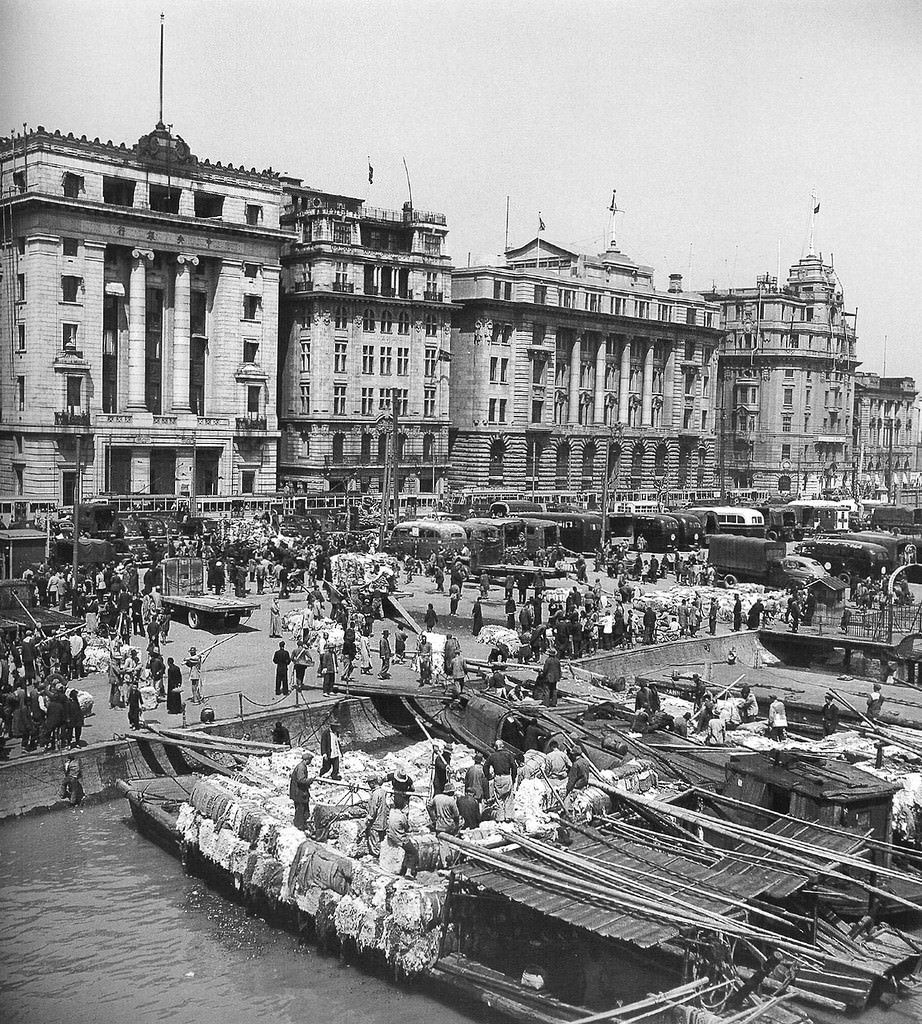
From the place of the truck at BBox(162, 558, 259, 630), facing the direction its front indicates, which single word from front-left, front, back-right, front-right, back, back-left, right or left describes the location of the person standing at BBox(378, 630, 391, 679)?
back

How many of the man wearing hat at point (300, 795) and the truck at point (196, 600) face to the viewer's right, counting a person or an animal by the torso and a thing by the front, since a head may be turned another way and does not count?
1

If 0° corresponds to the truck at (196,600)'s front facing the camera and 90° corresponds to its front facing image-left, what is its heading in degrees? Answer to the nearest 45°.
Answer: approximately 135°

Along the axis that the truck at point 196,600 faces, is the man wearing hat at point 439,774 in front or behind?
behind

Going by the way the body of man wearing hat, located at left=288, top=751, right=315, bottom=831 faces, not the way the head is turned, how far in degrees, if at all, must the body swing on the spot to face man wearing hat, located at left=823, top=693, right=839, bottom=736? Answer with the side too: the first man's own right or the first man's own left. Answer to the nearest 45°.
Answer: approximately 45° to the first man's own left

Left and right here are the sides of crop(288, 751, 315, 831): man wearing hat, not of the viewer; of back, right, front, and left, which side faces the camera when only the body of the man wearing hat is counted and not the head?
right

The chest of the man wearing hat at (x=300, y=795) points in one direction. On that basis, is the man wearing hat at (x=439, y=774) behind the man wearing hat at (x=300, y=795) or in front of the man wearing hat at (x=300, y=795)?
in front

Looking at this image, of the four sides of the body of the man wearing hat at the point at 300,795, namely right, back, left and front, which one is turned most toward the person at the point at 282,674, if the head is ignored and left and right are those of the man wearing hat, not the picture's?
left

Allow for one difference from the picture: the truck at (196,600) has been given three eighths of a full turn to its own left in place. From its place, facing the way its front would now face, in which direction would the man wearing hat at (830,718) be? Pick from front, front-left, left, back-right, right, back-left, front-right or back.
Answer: front-left

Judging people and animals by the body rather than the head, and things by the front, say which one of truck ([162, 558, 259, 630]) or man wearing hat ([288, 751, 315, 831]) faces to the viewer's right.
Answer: the man wearing hat
